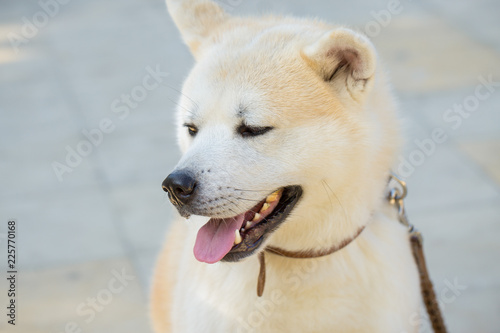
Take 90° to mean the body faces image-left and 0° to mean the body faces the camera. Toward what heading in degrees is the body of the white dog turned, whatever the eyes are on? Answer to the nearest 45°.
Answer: approximately 45°
